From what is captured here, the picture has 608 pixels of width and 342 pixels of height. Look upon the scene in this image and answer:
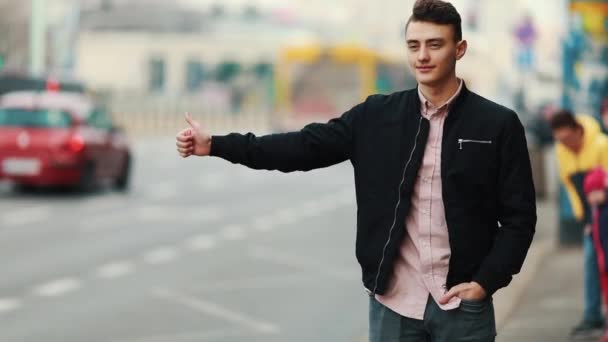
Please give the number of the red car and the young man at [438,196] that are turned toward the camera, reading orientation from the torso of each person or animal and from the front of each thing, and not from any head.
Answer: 1

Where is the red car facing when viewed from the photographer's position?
facing away from the viewer and to the right of the viewer

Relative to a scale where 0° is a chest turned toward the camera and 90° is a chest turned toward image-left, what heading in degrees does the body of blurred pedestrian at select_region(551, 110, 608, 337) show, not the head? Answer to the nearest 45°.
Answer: approximately 45°

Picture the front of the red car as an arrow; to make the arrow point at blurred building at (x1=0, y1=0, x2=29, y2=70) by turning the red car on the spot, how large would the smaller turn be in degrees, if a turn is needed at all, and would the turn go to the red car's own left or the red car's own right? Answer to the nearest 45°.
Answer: approximately 45° to the red car's own left

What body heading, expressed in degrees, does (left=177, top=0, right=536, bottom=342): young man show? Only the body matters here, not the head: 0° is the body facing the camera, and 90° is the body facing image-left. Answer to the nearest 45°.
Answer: approximately 0°

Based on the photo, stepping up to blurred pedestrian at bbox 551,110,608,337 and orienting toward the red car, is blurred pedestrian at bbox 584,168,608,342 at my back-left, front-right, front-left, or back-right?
back-left
